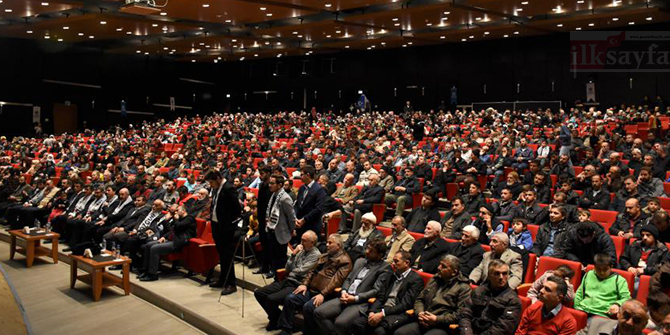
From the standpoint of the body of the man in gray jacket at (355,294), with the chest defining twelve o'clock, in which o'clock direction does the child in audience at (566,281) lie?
The child in audience is roughly at 8 o'clock from the man in gray jacket.

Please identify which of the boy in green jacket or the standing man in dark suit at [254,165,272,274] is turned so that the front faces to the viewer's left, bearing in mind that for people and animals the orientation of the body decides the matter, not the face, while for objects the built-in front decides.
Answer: the standing man in dark suit

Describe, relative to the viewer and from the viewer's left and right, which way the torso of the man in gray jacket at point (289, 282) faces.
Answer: facing to the left of the viewer

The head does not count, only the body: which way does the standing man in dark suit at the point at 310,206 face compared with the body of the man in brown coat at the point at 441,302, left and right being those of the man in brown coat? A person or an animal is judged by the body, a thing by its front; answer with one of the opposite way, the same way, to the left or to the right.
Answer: the same way

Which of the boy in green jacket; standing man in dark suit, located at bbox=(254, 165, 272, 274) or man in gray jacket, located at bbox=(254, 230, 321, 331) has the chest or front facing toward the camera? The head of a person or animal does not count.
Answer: the boy in green jacket

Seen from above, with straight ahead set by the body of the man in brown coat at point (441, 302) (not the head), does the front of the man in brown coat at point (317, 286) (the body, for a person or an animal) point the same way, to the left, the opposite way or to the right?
the same way

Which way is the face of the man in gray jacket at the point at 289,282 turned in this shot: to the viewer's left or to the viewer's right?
to the viewer's left

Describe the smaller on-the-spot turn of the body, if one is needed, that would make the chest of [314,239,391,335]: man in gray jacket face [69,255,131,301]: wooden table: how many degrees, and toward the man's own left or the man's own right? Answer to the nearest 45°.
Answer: approximately 90° to the man's own right

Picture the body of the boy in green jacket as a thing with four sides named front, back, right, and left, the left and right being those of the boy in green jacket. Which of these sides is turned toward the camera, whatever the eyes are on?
front

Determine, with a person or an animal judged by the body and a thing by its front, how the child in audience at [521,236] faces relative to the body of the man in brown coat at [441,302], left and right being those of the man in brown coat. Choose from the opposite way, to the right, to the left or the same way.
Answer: the same way

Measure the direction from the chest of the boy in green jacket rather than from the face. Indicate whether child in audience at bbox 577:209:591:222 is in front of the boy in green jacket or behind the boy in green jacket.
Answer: behind

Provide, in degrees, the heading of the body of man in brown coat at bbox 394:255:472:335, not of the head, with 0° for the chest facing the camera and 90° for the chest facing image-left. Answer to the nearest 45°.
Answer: approximately 45°

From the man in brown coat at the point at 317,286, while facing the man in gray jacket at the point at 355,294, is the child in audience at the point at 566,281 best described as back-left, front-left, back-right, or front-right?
front-left

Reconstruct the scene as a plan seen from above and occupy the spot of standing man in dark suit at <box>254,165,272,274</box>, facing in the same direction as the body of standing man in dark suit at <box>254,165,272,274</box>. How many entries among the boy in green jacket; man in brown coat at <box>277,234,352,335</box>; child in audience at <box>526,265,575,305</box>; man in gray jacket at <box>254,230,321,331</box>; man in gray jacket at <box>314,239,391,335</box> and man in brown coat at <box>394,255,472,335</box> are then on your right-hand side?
0

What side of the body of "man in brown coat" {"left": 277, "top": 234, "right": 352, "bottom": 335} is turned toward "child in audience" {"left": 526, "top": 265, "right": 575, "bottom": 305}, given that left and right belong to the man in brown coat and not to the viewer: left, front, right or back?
left

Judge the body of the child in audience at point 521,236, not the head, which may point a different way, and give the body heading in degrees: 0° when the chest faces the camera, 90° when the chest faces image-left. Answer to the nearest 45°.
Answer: approximately 45°
